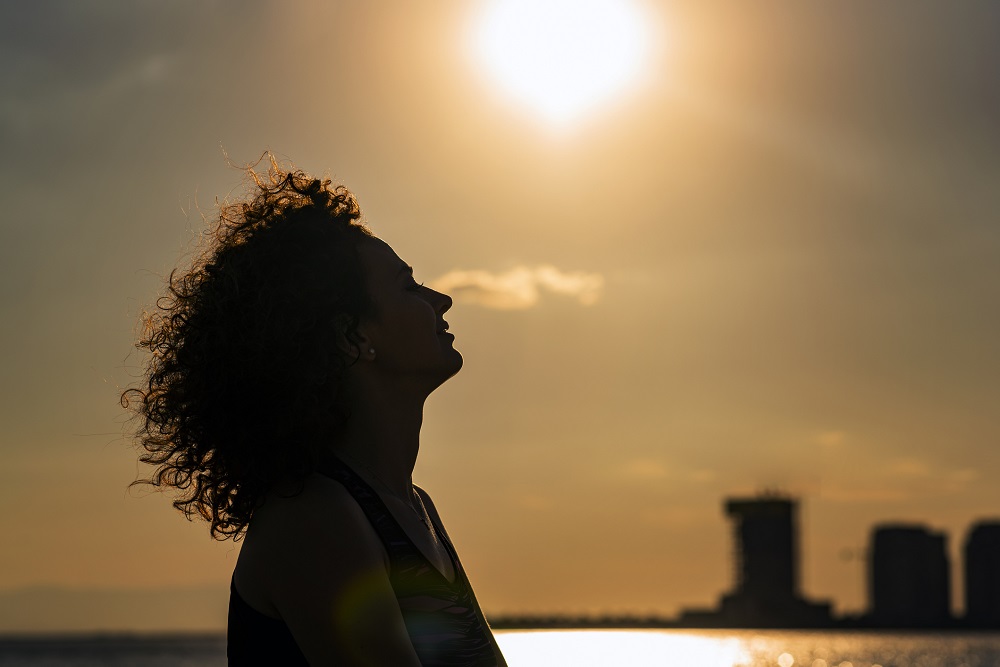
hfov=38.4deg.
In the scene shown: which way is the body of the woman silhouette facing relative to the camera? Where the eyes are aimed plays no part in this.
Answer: to the viewer's right
